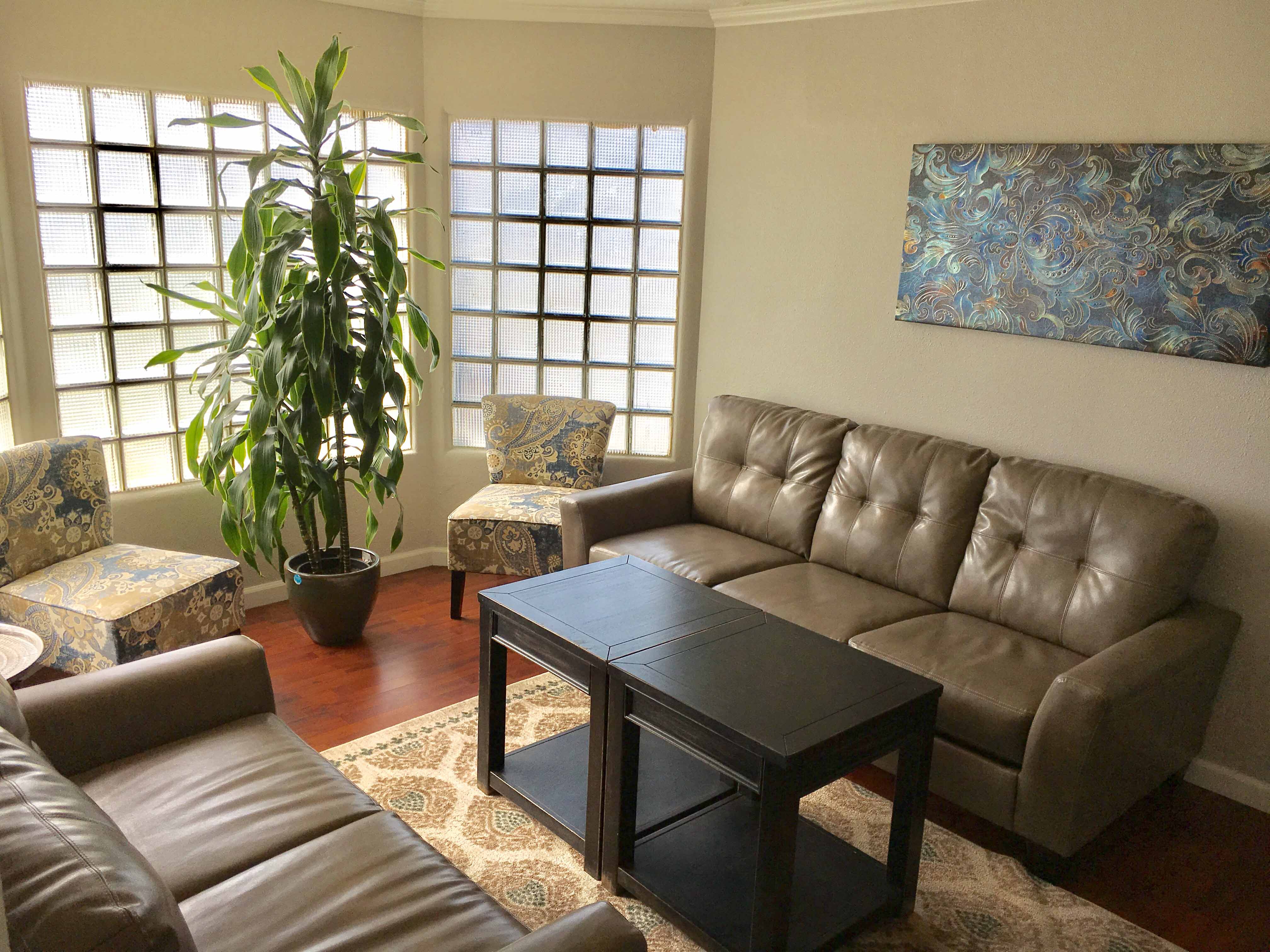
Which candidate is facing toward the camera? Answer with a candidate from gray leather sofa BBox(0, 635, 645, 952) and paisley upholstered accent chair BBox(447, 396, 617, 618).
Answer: the paisley upholstered accent chair

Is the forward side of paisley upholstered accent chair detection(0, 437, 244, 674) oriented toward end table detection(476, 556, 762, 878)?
yes

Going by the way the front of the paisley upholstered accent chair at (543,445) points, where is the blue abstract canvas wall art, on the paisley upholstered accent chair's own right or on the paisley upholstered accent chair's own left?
on the paisley upholstered accent chair's own left

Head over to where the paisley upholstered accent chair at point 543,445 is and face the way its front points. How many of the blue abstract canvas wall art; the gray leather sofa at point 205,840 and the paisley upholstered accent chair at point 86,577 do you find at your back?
0

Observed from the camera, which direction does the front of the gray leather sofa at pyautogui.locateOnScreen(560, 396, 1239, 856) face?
facing the viewer and to the left of the viewer

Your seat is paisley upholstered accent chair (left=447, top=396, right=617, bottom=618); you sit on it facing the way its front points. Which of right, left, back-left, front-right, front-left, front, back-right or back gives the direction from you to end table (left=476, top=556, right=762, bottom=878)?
front

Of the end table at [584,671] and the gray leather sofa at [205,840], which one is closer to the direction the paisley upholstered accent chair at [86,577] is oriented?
the end table

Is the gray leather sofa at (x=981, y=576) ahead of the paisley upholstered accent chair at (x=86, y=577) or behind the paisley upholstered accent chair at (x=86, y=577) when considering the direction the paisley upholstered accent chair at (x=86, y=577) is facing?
ahead

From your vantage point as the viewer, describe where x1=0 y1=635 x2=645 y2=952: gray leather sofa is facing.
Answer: facing away from the viewer and to the right of the viewer

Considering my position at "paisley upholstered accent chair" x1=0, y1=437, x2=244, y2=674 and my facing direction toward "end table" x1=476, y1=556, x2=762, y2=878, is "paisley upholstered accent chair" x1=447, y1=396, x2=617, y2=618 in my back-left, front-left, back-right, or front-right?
front-left

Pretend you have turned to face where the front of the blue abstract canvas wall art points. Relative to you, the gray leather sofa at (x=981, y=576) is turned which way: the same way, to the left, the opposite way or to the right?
the same way

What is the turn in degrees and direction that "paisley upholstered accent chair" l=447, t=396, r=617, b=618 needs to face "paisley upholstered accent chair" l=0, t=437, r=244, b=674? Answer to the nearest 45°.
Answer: approximately 45° to its right

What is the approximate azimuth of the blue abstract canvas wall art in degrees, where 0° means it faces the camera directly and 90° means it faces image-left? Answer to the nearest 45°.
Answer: approximately 45°

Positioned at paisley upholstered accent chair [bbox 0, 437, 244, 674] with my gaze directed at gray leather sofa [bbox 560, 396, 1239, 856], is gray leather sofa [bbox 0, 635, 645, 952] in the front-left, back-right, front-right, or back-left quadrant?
front-right

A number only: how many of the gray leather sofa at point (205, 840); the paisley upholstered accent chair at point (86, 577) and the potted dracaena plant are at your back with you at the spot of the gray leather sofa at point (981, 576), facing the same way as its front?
0

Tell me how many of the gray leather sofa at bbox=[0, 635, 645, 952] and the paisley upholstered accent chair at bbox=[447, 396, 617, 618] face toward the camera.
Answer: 1

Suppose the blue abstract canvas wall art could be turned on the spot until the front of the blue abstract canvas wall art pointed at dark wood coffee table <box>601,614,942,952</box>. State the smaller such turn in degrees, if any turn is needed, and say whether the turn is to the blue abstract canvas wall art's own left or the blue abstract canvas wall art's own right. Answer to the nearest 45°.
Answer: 0° — it already faces it

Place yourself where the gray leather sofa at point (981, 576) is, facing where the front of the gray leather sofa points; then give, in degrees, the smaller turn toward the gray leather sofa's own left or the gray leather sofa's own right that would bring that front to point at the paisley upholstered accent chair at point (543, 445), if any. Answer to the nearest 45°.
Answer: approximately 90° to the gray leather sofa's own right

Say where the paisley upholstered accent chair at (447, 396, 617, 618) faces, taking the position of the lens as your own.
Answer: facing the viewer

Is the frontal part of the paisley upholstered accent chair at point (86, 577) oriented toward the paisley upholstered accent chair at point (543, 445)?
no

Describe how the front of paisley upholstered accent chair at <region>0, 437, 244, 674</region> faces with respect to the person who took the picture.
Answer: facing the viewer and to the right of the viewer

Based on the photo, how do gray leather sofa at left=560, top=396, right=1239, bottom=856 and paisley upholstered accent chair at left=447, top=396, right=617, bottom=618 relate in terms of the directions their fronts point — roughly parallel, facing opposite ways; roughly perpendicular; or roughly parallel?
roughly perpendicular
